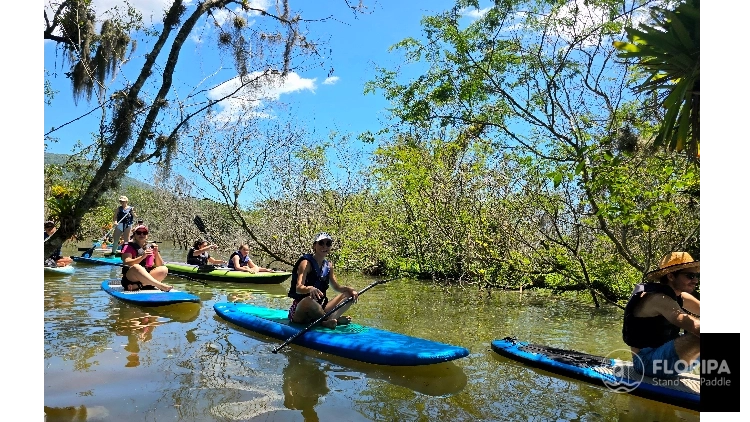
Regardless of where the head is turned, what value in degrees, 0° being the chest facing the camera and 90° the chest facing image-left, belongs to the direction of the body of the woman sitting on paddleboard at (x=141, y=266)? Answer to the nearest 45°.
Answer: approximately 315°

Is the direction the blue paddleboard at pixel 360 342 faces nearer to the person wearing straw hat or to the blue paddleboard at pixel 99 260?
the person wearing straw hat

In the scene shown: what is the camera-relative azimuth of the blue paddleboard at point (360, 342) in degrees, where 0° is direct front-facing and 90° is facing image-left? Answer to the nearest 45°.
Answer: approximately 315°

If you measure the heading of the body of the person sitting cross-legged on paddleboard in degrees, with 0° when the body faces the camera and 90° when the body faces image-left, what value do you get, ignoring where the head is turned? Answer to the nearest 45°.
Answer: approximately 315°

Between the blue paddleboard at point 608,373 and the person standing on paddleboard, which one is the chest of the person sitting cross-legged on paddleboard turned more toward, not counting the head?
the blue paddleboard
